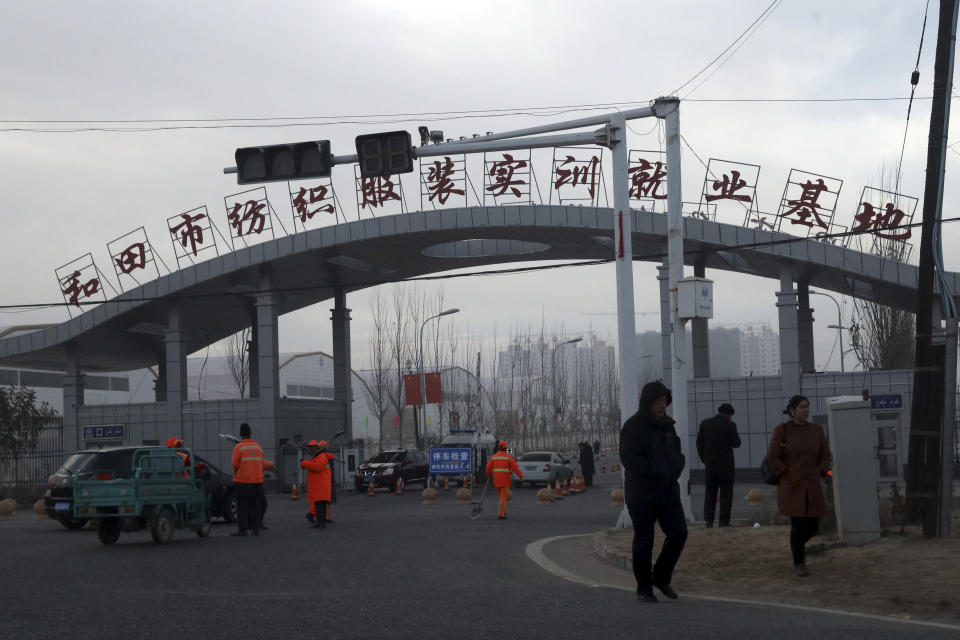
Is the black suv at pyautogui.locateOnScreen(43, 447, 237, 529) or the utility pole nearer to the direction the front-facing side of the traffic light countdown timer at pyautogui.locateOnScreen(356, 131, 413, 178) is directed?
the utility pole

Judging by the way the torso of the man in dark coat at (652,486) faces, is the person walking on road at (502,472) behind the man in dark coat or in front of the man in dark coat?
behind

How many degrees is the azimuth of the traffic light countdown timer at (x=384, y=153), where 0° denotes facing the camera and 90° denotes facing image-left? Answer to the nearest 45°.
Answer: approximately 0°

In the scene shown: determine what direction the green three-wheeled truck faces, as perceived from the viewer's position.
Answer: facing away from the viewer and to the right of the viewer

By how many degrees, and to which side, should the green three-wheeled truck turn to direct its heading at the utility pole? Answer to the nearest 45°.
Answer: approximately 90° to its right

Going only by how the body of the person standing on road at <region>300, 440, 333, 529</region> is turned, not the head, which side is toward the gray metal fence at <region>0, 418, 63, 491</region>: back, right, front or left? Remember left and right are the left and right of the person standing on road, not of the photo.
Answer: right
